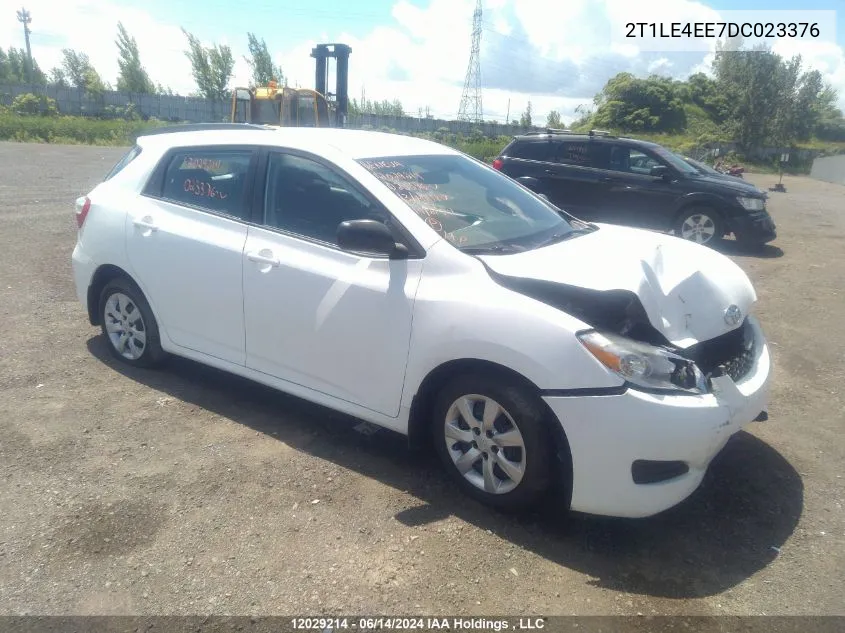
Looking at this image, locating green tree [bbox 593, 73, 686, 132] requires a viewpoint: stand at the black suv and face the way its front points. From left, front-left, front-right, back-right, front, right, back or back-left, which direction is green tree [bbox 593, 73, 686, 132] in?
back-left

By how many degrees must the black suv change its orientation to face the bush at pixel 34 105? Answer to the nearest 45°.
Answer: approximately 180°

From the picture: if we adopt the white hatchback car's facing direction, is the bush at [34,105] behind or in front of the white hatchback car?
behind

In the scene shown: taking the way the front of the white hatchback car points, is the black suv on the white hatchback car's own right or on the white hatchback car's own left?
on the white hatchback car's own left

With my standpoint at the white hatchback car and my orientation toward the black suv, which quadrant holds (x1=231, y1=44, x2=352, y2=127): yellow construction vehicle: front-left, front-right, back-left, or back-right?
front-left

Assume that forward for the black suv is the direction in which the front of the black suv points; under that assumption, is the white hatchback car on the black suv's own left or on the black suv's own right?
on the black suv's own right

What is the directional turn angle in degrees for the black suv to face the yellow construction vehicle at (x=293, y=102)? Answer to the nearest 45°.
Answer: approximately 180°

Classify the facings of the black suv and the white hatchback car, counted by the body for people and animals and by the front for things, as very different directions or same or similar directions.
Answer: same or similar directions

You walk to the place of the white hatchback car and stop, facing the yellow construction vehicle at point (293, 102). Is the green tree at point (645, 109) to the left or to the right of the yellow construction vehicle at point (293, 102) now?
right

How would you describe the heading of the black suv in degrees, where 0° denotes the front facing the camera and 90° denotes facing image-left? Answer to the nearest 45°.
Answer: approximately 315°

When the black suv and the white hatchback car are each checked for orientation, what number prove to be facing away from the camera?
0

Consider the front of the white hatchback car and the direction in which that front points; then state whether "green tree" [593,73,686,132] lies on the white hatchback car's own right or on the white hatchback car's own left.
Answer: on the white hatchback car's own left

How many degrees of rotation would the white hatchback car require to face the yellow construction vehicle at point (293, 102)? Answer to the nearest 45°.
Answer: approximately 135° to its left
